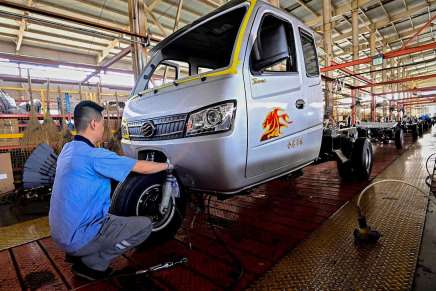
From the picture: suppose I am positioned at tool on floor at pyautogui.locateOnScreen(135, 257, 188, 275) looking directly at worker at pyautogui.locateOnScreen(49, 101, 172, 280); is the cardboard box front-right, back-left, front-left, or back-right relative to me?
front-right

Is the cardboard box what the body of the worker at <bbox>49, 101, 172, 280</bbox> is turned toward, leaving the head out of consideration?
no

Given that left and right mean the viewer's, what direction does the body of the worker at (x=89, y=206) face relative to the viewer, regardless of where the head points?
facing away from the viewer and to the right of the viewer

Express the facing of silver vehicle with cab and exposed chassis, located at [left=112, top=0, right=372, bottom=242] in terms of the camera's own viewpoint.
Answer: facing the viewer and to the left of the viewer

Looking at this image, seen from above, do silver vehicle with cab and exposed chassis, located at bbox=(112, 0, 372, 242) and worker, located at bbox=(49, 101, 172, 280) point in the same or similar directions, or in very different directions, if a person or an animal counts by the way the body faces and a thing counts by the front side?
very different directions

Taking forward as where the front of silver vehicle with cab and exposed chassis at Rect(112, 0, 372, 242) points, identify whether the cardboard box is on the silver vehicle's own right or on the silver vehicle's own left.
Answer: on the silver vehicle's own right

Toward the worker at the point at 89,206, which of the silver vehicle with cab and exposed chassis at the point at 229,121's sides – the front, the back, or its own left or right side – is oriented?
front

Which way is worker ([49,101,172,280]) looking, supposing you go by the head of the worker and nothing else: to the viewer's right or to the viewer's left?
to the viewer's right
